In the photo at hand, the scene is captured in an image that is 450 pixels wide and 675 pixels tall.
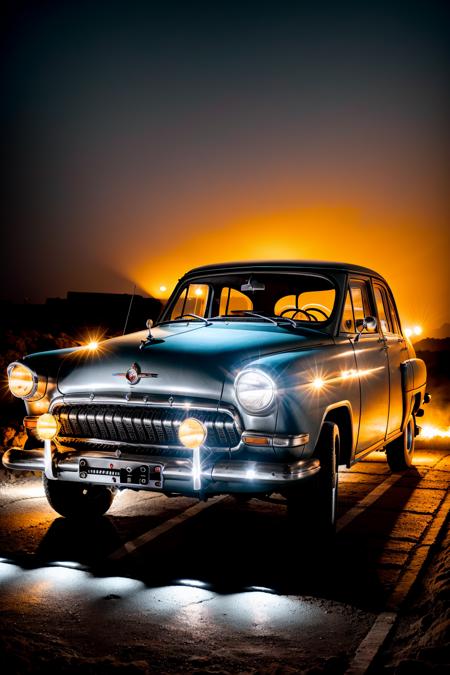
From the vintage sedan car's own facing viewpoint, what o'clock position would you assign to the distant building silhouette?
The distant building silhouette is roughly at 4 o'clock from the vintage sedan car.

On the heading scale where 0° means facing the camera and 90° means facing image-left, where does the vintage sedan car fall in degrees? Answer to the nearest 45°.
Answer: approximately 45°
